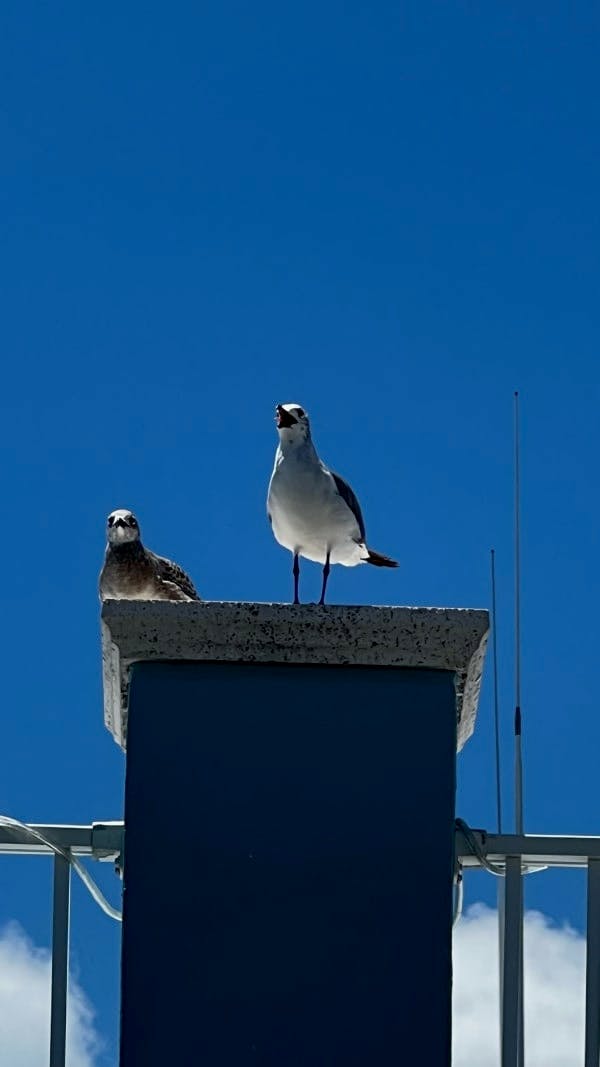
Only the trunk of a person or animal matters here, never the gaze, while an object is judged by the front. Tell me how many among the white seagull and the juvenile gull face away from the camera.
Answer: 0

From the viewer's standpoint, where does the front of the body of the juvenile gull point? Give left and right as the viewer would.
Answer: facing the viewer and to the left of the viewer

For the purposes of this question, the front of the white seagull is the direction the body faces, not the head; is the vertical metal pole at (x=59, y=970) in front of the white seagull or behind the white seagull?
in front

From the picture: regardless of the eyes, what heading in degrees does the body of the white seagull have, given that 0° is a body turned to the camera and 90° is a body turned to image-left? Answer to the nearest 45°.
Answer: approximately 45°

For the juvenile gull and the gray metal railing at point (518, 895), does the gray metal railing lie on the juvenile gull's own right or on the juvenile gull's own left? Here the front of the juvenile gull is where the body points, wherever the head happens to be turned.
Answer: on the juvenile gull's own left

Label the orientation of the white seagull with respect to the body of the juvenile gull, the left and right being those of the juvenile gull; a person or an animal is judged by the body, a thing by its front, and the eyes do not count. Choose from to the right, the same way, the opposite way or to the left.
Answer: the same way
